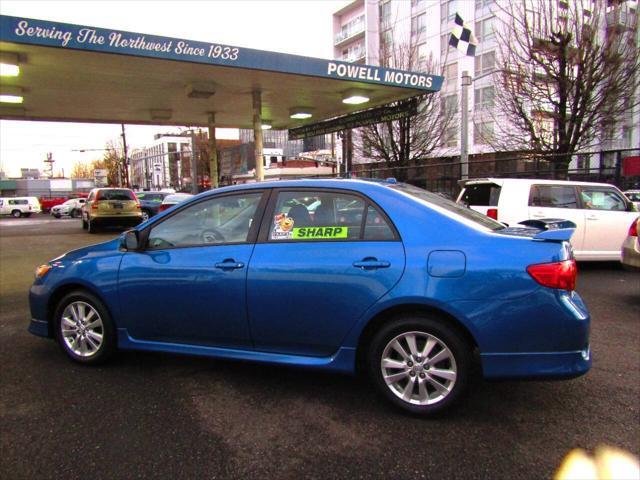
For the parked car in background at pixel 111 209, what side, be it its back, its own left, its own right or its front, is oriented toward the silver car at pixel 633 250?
back

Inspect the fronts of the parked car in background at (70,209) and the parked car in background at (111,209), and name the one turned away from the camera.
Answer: the parked car in background at (111,209)

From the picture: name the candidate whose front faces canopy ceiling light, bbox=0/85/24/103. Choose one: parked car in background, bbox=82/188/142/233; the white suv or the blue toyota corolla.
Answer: the blue toyota corolla

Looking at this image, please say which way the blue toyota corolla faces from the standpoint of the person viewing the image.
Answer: facing away from the viewer and to the left of the viewer

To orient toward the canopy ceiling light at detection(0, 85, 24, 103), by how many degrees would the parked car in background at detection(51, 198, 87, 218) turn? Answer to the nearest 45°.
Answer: approximately 45° to its left

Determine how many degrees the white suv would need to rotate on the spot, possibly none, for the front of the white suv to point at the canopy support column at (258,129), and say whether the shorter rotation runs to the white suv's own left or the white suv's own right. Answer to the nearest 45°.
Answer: approximately 135° to the white suv's own left

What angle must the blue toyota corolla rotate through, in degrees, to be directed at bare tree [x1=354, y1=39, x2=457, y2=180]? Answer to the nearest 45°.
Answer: approximately 45° to its right

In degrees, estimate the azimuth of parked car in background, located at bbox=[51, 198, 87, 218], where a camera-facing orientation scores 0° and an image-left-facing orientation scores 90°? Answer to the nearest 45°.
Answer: approximately 45°

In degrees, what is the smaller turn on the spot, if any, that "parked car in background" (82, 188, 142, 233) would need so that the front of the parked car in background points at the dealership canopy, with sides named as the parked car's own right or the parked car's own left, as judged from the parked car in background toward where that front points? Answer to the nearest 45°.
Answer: approximately 180°

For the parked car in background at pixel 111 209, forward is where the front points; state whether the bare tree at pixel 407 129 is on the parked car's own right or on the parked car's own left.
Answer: on the parked car's own right

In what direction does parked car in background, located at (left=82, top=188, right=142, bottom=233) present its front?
away from the camera

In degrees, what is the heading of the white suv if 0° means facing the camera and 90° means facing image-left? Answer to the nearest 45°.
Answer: approximately 225°

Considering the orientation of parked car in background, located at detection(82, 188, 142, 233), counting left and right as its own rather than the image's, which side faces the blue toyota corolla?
back

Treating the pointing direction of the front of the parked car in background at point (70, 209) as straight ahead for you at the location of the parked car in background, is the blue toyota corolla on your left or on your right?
on your left

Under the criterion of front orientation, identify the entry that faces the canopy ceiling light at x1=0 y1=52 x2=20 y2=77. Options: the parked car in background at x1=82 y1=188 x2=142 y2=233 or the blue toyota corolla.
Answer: the blue toyota corolla

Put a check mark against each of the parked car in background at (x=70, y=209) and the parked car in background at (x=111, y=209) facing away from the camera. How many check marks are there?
1
